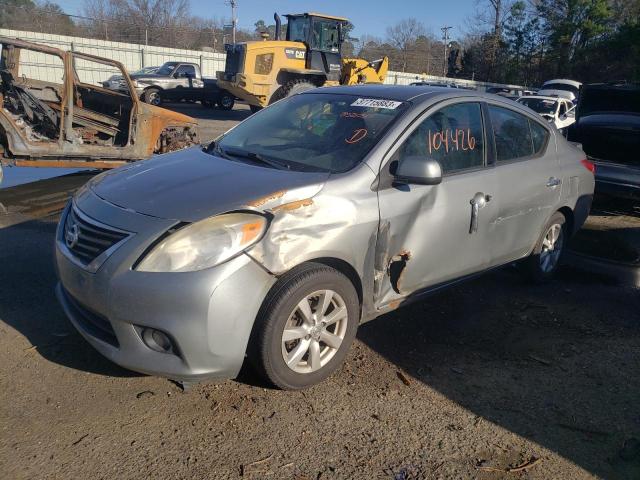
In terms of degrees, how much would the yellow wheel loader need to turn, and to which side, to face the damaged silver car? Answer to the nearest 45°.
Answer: approximately 135° to its right

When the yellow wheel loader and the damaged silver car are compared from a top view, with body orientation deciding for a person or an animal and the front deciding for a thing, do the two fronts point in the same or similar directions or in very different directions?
very different directions

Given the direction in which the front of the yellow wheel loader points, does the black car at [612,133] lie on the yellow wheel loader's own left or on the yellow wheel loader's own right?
on the yellow wheel loader's own right

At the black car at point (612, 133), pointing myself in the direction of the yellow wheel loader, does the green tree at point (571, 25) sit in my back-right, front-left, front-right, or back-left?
front-right

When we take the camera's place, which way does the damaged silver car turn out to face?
facing the viewer and to the left of the viewer

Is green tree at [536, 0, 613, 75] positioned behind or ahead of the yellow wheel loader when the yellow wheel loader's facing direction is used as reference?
ahead

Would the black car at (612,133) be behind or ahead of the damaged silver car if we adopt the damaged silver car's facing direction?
behind

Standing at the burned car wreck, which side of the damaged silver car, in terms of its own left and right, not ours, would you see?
right

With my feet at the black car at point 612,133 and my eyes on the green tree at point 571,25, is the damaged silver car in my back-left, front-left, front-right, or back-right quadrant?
back-left

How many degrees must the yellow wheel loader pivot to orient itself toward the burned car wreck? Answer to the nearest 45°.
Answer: approximately 135° to its right

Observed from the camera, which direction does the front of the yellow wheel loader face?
facing away from the viewer and to the right of the viewer
